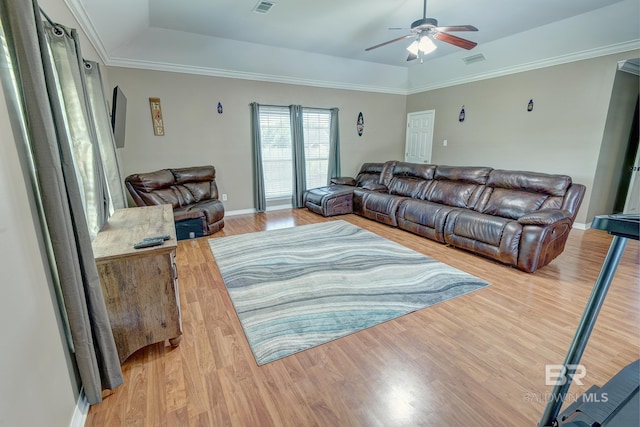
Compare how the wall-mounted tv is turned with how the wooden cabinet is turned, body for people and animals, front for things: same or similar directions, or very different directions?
same or similar directions

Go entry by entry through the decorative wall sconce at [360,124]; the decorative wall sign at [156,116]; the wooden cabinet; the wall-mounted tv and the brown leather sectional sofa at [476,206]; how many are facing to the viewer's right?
2

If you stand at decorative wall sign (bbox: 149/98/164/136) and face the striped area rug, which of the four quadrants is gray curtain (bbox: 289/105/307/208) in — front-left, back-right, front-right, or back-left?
front-left

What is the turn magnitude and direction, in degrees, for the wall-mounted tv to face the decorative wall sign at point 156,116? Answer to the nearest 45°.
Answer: approximately 90° to its left

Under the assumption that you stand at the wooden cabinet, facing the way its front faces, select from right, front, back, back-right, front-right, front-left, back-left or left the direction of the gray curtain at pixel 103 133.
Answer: left

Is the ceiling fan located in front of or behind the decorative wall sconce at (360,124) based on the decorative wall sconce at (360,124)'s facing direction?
in front

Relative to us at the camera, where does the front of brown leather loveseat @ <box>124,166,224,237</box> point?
facing the viewer and to the right of the viewer

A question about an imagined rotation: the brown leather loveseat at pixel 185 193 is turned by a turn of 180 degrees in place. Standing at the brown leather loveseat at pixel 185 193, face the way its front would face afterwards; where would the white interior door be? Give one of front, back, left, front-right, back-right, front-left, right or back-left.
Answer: back-right

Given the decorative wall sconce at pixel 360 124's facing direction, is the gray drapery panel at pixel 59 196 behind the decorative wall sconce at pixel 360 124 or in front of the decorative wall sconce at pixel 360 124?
in front

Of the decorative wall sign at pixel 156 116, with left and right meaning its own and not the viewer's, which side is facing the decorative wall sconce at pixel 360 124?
left

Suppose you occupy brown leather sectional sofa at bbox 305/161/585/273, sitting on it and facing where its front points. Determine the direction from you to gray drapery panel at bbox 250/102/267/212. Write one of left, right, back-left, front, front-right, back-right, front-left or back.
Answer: front-right

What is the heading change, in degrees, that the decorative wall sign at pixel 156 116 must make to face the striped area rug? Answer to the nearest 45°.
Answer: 0° — it already faces it

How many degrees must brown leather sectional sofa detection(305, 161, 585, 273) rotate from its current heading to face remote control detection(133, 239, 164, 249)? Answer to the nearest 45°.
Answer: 0° — it already faces it

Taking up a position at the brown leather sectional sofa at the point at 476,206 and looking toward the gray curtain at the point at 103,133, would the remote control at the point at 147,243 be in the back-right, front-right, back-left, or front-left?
front-left

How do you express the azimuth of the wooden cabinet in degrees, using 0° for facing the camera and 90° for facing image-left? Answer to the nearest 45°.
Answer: approximately 270°

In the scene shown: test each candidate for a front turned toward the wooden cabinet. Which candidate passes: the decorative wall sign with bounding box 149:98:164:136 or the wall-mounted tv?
the decorative wall sign

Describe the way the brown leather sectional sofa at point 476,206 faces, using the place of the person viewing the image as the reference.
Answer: facing the viewer and to the left of the viewer

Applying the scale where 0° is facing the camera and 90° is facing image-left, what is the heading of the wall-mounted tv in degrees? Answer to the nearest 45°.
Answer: approximately 270°
